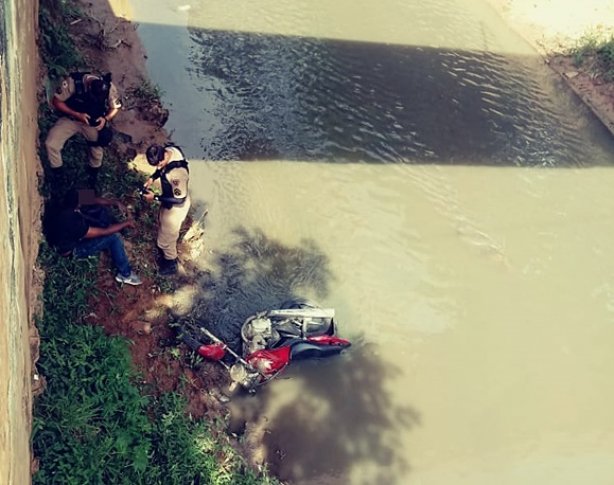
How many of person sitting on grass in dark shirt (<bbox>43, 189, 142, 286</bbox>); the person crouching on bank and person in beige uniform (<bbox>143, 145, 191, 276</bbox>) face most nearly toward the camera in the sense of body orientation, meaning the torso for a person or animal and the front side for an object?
1

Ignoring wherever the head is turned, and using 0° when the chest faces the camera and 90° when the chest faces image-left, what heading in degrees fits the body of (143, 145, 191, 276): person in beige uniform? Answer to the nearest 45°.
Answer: approximately 90°

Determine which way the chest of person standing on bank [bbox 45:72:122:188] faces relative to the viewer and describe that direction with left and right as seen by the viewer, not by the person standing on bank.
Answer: facing the viewer

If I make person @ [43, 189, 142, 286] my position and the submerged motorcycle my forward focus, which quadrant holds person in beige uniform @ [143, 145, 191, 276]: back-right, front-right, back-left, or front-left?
front-left

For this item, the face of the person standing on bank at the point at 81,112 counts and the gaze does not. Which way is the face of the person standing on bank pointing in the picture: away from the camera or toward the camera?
toward the camera

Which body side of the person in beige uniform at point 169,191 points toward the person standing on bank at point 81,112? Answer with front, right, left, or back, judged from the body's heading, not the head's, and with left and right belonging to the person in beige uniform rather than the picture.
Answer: front

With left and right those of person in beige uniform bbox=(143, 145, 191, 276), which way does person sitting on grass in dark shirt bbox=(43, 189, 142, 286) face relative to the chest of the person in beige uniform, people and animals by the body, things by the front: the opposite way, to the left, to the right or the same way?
the opposite way

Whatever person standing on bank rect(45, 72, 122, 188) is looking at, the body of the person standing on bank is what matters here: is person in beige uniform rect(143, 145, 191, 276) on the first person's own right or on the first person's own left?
on the first person's own left

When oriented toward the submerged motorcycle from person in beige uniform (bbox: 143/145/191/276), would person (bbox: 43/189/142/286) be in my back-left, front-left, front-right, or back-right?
back-right

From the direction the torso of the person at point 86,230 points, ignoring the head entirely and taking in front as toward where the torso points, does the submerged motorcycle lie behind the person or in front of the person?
in front

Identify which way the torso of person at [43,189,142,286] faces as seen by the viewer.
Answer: to the viewer's right
